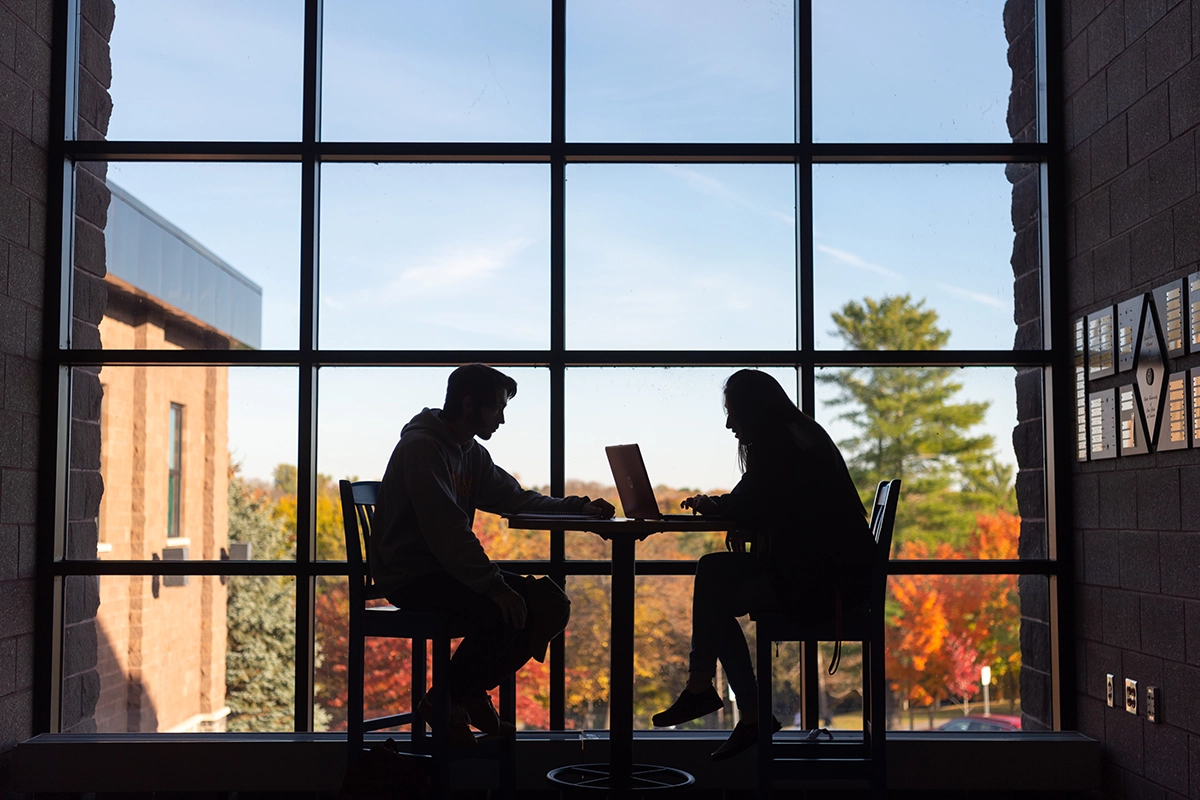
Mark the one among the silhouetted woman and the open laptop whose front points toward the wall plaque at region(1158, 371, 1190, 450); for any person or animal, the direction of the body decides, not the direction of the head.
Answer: the open laptop

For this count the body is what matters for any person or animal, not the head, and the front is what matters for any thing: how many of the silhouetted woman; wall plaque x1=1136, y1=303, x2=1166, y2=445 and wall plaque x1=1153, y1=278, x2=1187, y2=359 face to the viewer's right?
0

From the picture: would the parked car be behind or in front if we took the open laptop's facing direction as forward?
in front

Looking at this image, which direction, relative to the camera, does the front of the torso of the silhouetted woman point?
to the viewer's left

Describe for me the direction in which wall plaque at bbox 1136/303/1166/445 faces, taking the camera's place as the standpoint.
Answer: facing the viewer and to the left of the viewer

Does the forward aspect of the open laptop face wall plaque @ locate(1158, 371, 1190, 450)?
yes

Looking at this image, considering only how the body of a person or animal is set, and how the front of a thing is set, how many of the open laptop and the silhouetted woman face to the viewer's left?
1

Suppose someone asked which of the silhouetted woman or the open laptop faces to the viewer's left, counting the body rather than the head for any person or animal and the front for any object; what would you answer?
the silhouetted woman

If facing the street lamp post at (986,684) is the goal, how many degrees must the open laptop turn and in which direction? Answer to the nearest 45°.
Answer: approximately 45° to its left

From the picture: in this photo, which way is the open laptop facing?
to the viewer's right

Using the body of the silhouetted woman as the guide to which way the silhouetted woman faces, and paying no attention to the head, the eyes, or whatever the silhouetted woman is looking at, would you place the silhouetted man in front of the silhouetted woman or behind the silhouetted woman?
in front

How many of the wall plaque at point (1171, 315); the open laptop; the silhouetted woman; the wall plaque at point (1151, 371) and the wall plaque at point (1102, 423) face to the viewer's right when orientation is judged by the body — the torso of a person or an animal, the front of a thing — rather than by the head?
1

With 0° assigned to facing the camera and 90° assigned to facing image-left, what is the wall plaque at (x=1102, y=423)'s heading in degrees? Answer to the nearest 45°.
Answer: approximately 45°

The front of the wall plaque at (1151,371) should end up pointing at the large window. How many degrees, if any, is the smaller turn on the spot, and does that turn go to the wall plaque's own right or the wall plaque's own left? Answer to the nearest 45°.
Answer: approximately 45° to the wall plaque's own right

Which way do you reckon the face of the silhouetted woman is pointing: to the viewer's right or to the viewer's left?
to the viewer's left
